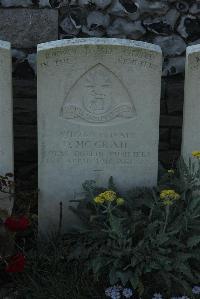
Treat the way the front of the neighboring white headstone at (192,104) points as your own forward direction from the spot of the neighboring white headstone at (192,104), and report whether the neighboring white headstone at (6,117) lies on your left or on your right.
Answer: on your right

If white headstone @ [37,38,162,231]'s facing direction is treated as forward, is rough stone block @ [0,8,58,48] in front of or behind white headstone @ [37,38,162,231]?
behind

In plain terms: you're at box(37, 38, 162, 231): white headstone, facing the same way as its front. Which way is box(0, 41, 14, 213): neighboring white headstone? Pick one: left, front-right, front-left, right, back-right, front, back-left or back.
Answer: right

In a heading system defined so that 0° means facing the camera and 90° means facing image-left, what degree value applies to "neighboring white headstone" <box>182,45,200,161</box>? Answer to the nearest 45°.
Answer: approximately 0°

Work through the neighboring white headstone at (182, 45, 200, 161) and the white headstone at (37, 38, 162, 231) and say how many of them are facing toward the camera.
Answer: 2

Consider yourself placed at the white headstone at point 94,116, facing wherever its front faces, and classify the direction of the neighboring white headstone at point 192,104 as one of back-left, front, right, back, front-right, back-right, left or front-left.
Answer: left
